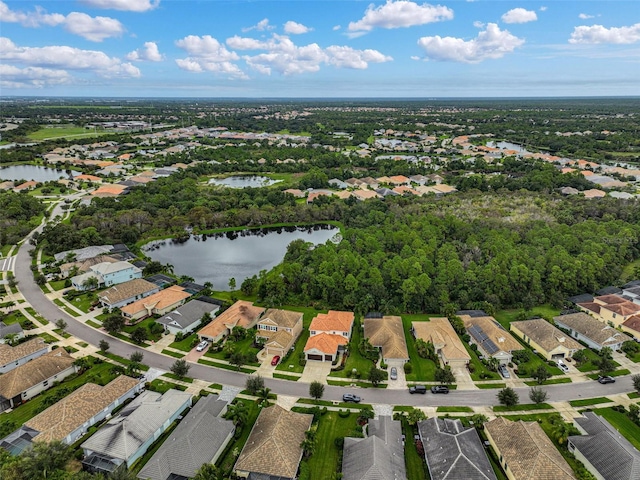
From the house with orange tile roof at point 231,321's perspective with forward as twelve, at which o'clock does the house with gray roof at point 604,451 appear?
The house with gray roof is roughly at 9 o'clock from the house with orange tile roof.

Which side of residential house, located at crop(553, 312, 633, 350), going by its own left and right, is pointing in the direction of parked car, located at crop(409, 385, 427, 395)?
right

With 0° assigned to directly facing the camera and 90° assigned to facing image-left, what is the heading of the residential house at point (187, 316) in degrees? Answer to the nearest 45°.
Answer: approximately 45°

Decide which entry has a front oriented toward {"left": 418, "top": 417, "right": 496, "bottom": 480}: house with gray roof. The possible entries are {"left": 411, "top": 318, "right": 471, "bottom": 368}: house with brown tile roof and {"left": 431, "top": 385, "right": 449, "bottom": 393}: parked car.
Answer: the house with brown tile roof

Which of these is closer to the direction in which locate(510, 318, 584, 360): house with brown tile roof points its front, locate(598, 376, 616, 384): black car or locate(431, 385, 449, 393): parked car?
the black car

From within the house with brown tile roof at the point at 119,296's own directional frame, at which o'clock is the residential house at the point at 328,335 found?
The residential house is roughly at 9 o'clock from the house with brown tile roof.

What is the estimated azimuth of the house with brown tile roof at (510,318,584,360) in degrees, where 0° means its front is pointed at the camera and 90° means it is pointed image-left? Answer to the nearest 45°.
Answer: approximately 315°

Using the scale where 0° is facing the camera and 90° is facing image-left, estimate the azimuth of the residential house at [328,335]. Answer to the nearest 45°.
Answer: approximately 0°

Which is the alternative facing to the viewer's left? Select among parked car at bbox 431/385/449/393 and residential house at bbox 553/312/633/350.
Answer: the parked car

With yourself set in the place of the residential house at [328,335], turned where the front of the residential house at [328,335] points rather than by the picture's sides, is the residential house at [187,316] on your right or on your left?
on your right

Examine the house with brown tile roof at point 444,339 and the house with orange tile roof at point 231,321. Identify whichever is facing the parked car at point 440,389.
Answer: the house with brown tile roof at point 444,339

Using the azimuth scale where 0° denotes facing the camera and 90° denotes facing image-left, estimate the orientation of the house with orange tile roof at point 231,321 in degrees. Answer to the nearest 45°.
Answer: approximately 45°

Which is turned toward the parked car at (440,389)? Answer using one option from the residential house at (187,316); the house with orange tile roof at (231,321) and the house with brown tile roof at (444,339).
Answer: the house with brown tile roof at (444,339)

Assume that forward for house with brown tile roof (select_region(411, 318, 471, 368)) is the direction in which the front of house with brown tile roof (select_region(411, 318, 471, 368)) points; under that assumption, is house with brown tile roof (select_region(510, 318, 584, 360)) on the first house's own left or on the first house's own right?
on the first house's own left

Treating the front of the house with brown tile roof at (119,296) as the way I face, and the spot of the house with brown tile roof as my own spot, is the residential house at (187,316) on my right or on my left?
on my left
